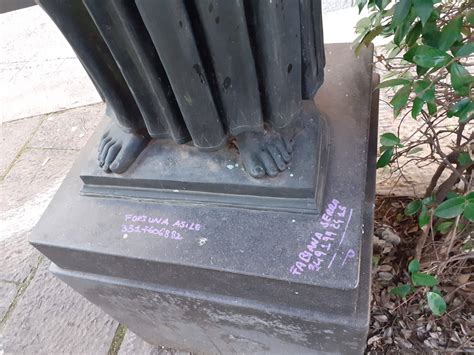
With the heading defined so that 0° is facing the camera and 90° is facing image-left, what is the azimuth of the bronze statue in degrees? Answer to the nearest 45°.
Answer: approximately 0°
